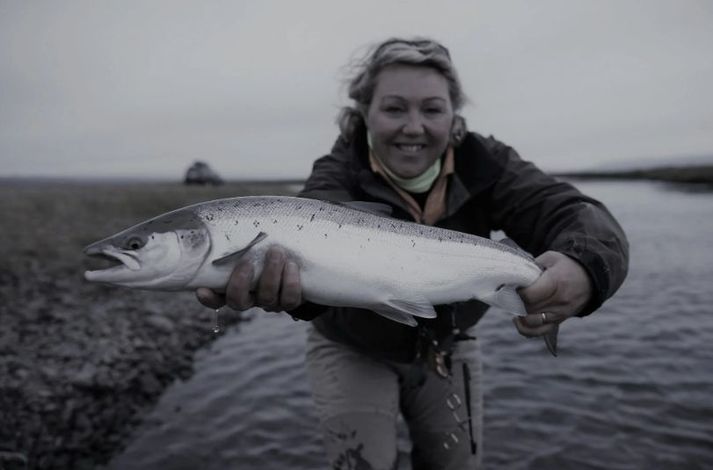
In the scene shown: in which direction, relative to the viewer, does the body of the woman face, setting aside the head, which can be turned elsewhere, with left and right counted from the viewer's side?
facing the viewer

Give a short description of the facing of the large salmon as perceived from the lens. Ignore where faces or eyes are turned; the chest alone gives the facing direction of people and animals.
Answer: facing to the left of the viewer

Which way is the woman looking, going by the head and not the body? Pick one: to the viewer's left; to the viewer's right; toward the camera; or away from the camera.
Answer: toward the camera
